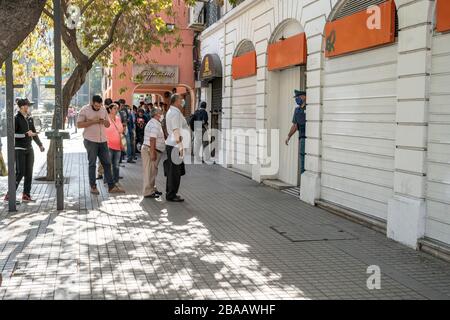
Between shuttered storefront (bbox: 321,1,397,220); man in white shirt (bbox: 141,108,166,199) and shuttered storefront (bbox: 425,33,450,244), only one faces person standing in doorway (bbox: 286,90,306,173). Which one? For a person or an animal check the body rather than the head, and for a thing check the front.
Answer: the man in white shirt

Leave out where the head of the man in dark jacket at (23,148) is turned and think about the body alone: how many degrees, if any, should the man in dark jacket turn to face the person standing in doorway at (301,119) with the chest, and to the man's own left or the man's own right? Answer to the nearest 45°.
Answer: approximately 45° to the man's own left

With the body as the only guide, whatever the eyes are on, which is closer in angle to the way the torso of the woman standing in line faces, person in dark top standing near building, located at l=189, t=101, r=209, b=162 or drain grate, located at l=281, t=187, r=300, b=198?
the drain grate

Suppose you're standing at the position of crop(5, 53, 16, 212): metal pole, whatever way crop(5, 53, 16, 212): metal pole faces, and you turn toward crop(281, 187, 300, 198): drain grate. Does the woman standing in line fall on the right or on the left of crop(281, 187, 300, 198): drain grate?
left

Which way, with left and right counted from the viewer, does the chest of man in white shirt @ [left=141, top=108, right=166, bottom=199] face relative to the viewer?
facing to the right of the viewer

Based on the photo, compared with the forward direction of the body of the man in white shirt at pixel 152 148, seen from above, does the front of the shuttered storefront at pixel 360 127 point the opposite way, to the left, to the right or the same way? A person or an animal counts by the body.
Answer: the opposite way

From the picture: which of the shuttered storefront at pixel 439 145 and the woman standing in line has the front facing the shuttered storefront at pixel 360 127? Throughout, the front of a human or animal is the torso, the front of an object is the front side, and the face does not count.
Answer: the woman standing in line

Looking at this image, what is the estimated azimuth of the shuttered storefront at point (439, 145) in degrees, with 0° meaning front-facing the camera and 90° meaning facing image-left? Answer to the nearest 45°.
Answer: approximately 45°
